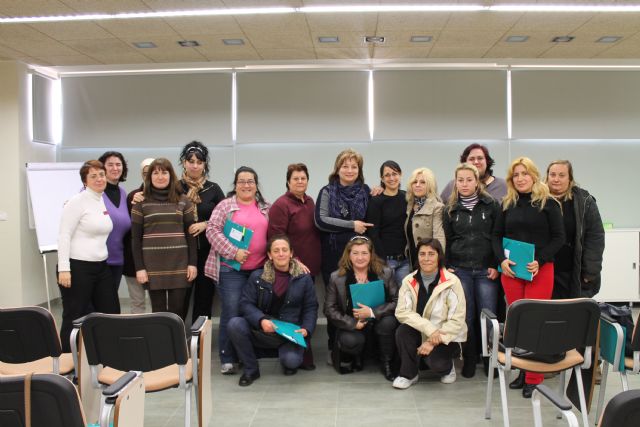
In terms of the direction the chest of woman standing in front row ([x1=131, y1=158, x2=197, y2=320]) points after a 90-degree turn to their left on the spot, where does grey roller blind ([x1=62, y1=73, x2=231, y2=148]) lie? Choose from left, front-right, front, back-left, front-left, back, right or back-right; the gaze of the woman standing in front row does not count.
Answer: left

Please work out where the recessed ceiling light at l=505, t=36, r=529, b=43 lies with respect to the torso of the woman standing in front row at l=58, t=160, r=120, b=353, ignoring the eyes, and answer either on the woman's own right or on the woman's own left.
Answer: on the woman's own left

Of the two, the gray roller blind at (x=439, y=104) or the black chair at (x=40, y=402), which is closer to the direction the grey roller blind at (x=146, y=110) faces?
the black chair

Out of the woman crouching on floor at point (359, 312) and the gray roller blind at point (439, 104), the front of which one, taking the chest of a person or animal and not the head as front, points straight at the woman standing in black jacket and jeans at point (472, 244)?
the gray roller blind

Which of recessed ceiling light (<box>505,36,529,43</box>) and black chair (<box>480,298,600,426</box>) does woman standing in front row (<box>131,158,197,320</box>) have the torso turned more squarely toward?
the black chair

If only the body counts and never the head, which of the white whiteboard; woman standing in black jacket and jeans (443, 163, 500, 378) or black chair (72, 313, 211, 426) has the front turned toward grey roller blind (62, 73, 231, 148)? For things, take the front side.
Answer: the black chair

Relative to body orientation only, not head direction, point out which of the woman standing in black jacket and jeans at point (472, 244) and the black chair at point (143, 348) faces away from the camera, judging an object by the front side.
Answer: the black chair

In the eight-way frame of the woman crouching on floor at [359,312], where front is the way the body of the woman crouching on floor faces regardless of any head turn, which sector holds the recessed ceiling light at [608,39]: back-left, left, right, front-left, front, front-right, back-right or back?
back-left

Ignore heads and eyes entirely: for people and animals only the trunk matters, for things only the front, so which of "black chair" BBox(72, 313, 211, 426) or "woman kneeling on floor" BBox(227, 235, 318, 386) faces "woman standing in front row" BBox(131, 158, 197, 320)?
the black chair

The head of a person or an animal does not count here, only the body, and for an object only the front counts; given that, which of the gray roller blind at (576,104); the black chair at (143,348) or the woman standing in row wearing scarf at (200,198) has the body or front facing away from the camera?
the black chair

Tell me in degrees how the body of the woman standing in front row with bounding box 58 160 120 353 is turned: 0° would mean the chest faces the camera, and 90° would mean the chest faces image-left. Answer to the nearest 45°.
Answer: approximately 315°

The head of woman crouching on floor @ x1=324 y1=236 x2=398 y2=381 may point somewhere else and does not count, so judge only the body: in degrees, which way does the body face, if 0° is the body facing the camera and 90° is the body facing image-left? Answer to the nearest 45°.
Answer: approximately 0°

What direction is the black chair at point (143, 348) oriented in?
away from the camera

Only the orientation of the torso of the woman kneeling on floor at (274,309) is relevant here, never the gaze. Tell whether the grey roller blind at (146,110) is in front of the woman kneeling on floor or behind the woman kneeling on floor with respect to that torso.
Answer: behind
